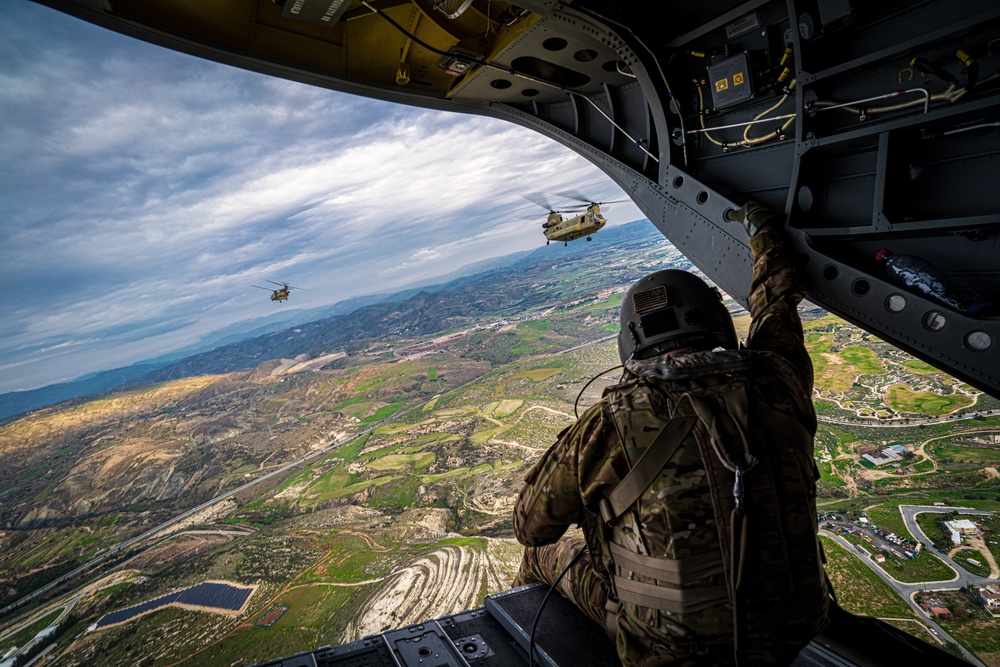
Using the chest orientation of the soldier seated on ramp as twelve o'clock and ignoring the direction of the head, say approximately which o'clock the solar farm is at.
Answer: The solar farm is roughly at 10 o'clock from the soldier seated on ramp.

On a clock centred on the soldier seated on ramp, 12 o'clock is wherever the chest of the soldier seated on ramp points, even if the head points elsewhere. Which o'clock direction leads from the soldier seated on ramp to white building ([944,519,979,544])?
The white building is roughly at 1 o'clock from the soldier seated on ramp.

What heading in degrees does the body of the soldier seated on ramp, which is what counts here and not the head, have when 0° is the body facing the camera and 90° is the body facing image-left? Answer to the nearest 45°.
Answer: approximately 180°

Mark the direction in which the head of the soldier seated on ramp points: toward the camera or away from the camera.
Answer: away from the camera

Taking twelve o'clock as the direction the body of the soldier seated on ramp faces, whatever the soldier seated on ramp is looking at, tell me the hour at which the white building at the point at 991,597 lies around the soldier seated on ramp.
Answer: The white building is roughly at 1 o'clock from the soldier seated on ramp.

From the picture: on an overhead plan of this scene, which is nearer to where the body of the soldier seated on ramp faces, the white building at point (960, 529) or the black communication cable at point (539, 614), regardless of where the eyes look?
the white building
